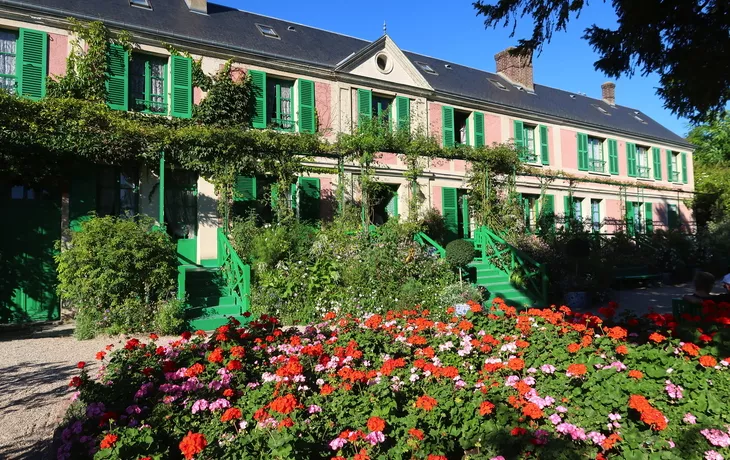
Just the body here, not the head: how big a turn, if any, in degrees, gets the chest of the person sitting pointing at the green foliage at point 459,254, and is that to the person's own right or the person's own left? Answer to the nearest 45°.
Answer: approximately 45° to the person's own left

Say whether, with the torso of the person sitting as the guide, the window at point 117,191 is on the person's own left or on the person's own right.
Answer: on the person's own left
